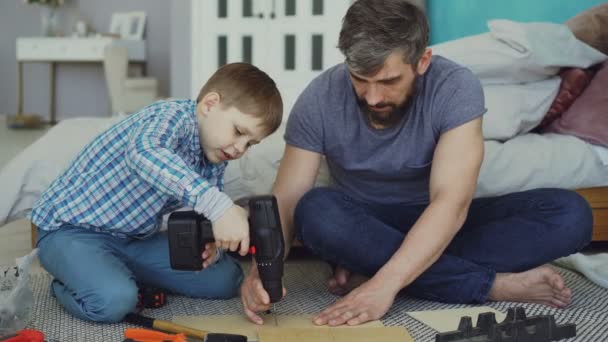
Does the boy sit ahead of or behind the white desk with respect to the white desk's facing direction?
ahead

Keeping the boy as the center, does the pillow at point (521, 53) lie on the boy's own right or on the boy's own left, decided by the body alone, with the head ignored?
on the boy's own left

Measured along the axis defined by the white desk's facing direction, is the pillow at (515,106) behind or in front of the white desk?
in front

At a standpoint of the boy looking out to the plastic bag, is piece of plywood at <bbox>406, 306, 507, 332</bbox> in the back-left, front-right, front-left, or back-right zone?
back-left

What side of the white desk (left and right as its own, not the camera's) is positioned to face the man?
front

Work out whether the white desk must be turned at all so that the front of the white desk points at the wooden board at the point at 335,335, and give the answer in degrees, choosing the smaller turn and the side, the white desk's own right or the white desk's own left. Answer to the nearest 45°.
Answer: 0° — it already faces it

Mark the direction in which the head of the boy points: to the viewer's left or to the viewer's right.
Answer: to the viewer's right

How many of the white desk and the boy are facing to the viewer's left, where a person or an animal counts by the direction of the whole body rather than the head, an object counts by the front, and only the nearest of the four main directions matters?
0

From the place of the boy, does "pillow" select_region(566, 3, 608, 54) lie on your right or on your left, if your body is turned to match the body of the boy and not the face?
on your left

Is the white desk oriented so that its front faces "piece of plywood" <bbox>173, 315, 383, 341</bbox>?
yes

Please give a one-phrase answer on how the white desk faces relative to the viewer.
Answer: facing the viewer

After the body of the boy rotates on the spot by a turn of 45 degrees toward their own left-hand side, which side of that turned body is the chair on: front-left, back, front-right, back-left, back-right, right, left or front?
left
